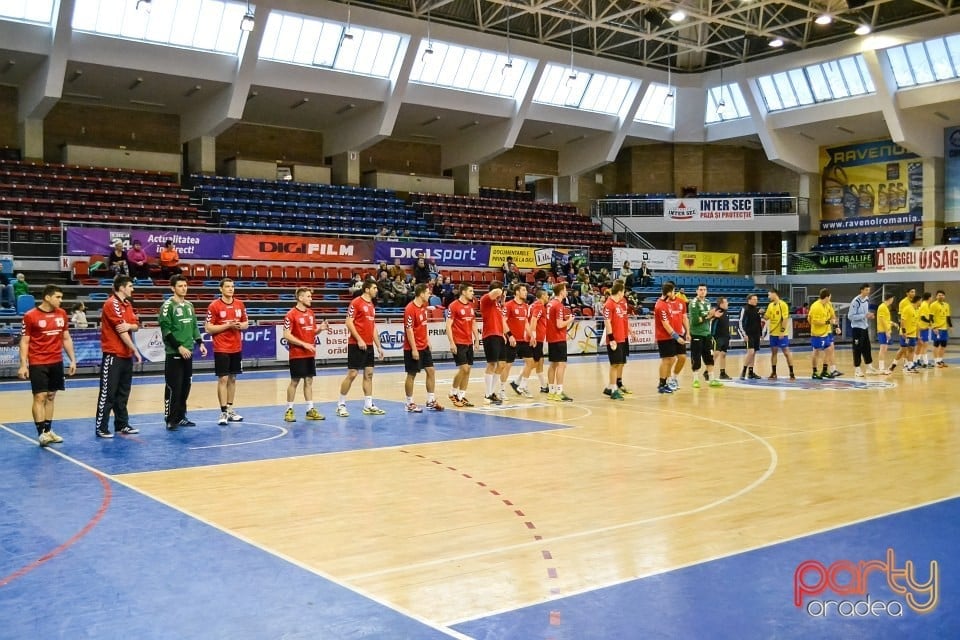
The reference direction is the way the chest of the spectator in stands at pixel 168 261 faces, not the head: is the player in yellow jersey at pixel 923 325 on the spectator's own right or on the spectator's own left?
on the spectator's own left

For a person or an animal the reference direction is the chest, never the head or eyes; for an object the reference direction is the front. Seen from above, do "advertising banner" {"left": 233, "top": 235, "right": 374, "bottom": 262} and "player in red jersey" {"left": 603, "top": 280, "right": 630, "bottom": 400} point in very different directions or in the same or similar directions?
same or similar directions

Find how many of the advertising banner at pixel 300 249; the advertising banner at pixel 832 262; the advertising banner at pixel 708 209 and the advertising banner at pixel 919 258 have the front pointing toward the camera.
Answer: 4

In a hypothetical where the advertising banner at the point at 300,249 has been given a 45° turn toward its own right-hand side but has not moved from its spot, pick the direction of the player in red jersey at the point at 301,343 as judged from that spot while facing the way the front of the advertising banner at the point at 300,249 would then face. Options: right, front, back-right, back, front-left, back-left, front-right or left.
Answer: front-left

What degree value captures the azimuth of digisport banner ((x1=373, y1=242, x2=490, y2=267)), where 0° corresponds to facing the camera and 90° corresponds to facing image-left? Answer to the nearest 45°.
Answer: approximately 0°

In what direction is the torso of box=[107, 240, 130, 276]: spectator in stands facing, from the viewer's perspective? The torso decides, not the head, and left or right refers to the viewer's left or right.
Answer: facing the viewer and to the right of the viewer

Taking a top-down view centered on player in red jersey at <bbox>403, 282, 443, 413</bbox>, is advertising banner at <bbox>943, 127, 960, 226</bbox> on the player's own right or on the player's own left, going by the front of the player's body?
on the player's own left

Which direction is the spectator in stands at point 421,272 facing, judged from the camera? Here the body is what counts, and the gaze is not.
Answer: toward the camera

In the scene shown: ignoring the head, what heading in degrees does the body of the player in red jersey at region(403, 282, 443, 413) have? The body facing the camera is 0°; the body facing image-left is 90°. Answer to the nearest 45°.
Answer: approximately 315°

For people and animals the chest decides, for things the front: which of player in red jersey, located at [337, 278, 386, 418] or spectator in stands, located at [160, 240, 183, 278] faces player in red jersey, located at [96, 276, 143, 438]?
the spectator in stands

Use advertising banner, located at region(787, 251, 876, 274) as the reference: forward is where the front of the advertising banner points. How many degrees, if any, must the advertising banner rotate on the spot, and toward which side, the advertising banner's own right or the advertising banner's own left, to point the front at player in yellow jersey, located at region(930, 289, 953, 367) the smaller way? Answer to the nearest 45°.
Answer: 0° — it already faces them

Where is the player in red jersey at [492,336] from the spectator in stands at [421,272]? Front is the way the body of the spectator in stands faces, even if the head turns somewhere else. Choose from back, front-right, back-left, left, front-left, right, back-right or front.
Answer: front

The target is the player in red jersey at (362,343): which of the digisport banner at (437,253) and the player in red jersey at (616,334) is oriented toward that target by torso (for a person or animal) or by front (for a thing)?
the digisport banner
